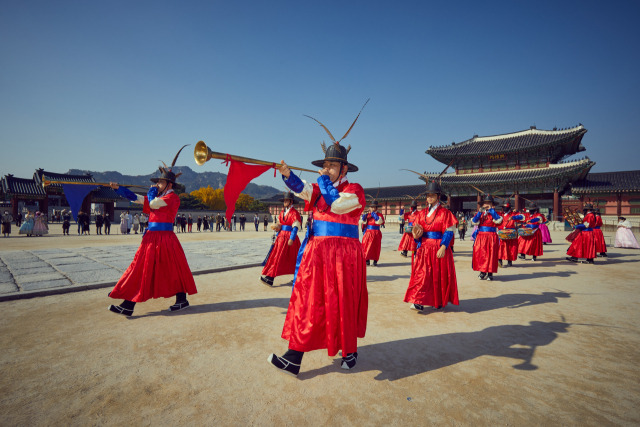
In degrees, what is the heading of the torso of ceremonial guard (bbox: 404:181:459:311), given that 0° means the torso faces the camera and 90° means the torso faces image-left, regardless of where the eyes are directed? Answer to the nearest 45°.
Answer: approximately 45°

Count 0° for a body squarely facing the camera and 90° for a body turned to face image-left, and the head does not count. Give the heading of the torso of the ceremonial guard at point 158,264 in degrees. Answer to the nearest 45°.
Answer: approximately 90°

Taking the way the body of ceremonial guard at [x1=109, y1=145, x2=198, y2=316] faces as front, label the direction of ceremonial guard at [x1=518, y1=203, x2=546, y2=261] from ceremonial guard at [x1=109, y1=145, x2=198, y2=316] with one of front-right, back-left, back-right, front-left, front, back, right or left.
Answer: back

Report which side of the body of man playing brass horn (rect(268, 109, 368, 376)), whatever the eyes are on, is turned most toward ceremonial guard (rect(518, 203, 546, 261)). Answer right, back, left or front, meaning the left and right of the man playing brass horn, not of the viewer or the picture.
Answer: back

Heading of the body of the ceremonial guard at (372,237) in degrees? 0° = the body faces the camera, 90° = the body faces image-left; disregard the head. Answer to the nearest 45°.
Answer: approximately 45°

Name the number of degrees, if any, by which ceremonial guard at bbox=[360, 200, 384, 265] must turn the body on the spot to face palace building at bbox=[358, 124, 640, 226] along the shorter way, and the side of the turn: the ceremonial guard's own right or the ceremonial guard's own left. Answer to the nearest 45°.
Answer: approximately 180°

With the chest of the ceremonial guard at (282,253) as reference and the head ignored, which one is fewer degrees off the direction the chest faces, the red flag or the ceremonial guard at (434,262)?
the red flag

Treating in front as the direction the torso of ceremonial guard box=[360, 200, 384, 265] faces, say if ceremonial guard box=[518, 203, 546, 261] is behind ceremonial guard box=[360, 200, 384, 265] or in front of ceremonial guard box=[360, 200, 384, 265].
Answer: behind

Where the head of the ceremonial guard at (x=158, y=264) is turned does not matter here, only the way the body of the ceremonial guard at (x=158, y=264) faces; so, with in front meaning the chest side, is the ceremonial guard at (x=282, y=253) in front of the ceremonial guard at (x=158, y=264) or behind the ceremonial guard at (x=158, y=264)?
behind

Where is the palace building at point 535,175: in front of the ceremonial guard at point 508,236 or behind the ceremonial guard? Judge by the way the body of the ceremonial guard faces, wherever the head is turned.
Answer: behind

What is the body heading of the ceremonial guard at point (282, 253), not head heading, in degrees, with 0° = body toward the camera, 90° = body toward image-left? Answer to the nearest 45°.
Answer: approximately 45°

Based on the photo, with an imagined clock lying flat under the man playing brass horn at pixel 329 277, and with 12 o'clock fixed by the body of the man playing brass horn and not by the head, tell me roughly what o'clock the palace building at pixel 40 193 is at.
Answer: The palace building is roughly at 3 o'clock from the man playing brass horn.
